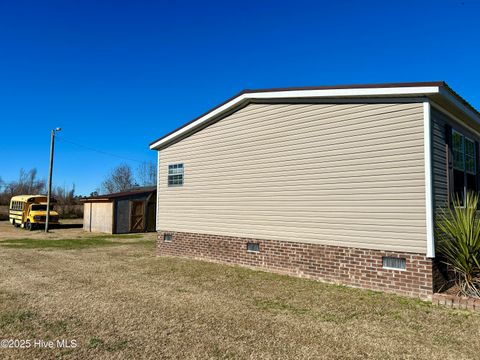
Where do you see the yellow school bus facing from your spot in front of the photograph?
facing the viewer and to the right of the viewer

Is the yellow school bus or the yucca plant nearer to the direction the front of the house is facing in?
the yucca plant

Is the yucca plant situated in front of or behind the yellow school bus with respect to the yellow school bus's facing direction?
in front

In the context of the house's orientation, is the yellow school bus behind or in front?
behind

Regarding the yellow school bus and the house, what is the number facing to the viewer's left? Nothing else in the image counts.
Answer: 0

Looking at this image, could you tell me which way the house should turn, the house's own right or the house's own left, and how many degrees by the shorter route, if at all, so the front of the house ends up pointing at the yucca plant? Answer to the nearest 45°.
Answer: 0° — it already faces it

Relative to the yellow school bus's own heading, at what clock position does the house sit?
The house is roughly at 1 o'clock from the yellow school bus.
